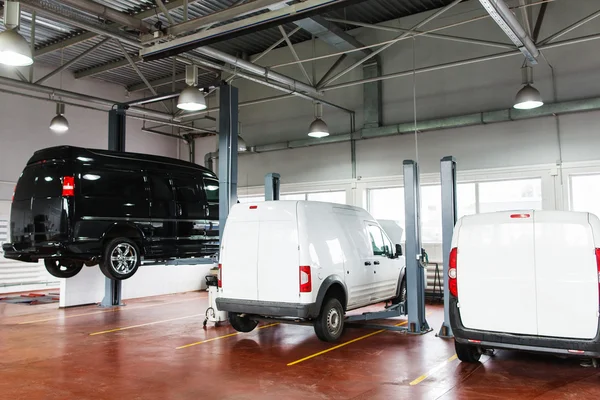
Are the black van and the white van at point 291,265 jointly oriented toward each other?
no

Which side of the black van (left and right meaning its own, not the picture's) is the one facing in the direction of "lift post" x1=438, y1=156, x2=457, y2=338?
right

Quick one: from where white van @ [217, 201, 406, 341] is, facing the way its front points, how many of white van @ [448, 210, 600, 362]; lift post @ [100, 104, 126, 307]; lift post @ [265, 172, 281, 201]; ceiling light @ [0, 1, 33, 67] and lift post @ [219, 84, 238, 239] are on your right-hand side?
1

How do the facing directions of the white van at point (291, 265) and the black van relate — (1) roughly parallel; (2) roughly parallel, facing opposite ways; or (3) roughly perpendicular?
roughly parallel

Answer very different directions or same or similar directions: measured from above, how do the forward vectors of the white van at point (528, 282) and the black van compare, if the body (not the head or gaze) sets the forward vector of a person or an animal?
same or similar directions

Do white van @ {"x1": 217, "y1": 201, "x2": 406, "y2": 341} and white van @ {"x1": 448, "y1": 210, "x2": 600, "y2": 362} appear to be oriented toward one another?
no

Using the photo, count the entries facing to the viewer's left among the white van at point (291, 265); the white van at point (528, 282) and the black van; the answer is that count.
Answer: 0

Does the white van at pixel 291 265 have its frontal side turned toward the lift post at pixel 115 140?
no

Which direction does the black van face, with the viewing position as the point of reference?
facing away from the viewer and to the right of the viewer

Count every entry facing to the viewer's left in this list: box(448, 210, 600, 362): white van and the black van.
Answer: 0

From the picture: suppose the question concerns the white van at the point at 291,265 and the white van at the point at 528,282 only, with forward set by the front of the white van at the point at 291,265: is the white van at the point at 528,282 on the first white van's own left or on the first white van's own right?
on the first white van's own right

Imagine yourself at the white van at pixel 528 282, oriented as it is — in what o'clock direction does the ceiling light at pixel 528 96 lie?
The ceiling light is roughly at 12 o'clock from the white van.

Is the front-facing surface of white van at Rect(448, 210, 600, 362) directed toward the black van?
no

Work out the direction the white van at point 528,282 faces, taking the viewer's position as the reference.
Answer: facing away from the viewer

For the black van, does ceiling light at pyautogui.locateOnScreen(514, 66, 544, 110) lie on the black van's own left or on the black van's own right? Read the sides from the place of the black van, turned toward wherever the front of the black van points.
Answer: on the black van's own right

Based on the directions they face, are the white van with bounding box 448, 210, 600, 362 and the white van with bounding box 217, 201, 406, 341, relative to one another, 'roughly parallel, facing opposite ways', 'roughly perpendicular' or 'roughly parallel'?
roughly parallel

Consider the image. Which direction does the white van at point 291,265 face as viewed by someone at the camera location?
facing away from the viewer and to the right of the viewer
